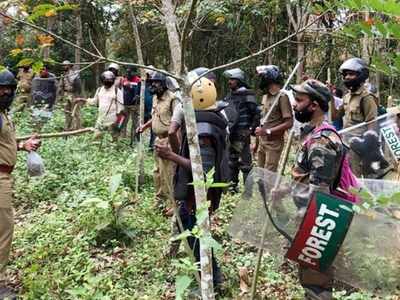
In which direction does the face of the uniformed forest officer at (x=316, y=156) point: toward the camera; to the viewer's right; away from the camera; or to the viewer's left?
to the viewer's left

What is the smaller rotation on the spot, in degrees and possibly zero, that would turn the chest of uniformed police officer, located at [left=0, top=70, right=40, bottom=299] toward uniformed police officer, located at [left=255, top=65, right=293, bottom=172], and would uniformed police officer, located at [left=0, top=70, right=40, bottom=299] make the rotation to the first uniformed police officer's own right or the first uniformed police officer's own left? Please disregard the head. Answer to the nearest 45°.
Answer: approximately 45° to the first uniformed police officer's own left

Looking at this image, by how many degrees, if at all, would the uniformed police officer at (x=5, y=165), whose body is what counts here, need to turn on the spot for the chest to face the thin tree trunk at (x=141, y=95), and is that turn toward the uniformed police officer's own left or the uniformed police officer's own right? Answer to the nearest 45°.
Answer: approximately 90° to the uniformed police officer's own left

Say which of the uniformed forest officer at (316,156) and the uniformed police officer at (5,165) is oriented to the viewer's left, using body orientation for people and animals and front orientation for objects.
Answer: the uniformed forest officer at (316,156)

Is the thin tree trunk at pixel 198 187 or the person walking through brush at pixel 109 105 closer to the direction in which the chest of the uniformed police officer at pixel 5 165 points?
the thin tree trunk

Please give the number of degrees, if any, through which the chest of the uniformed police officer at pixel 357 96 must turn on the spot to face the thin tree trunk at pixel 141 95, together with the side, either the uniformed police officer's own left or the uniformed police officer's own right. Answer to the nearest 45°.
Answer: approximately 45° to the uniformed police officer's own right

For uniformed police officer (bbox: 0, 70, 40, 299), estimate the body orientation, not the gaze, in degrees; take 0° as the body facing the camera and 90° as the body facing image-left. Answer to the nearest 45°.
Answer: approximately 315°

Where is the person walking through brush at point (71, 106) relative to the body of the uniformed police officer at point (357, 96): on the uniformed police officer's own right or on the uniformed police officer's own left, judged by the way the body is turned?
on the uniformed police officer's own right

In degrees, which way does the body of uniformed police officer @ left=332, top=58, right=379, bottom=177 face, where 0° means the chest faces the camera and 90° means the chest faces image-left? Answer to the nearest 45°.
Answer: approximately 45°

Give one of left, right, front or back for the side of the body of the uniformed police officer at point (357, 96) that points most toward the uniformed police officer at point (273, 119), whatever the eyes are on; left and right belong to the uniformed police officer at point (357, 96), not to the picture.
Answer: right
